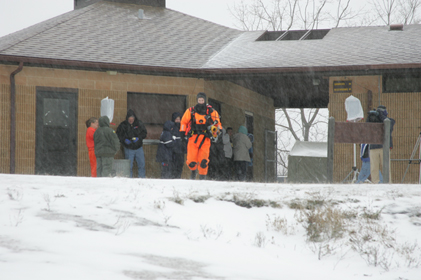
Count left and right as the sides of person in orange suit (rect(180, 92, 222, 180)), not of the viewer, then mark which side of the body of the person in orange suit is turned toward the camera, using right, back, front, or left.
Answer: front

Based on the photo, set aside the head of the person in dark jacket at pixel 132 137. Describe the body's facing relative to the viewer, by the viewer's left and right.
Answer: facing the viewer

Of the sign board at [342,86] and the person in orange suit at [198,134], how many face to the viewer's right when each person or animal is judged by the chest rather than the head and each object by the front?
0

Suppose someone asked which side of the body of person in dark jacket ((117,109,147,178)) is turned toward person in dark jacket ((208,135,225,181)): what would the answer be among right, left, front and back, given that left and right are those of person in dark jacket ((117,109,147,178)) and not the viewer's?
left

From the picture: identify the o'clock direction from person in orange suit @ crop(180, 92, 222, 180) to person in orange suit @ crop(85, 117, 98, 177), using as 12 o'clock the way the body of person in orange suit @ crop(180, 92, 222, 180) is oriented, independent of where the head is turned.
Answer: person in orange suit @ crop(85, 117, 98, 177) is roughly at 4 o'clock from person in orange suit @ crop(180, 92, 222, 180).
